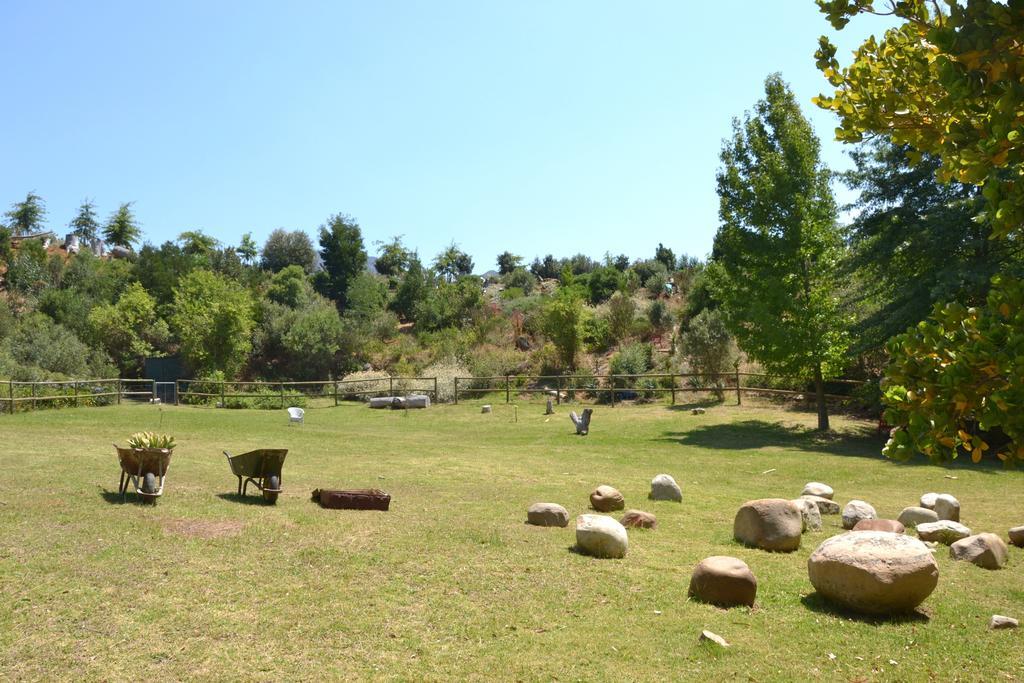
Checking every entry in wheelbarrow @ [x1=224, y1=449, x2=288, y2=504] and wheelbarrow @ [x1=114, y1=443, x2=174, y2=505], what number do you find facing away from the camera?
0

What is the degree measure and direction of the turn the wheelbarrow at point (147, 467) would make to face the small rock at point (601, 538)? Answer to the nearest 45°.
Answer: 0° — it already faces it

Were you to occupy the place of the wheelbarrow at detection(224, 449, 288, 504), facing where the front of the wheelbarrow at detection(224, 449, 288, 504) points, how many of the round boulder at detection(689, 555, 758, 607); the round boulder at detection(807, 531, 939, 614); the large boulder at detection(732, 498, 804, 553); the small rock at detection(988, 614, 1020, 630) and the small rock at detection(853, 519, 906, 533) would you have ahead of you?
5

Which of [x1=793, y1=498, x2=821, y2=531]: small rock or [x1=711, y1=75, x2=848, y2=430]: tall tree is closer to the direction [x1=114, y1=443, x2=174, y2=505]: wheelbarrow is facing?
the small rock

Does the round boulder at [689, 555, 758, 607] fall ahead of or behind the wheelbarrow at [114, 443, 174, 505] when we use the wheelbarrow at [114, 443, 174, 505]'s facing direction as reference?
ahead

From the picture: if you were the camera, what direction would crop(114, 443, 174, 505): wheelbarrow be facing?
facing the viewer and to the right of the viewer

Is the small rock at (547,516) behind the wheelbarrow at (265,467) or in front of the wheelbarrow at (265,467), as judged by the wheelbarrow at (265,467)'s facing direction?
in front

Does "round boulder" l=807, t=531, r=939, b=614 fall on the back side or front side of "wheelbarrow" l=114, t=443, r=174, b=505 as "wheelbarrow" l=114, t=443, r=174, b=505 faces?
on the front side

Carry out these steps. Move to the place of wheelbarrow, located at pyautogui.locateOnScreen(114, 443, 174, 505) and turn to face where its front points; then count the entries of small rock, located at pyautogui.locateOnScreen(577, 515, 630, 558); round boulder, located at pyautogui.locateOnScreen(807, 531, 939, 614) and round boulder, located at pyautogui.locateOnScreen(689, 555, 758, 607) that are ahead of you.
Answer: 3

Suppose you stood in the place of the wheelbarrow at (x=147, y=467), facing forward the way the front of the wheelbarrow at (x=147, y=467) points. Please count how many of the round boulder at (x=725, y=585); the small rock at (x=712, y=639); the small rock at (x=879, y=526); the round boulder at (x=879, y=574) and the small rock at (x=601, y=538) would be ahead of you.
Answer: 5

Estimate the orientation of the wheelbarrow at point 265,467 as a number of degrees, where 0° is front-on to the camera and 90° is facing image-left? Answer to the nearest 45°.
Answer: approximately 315°

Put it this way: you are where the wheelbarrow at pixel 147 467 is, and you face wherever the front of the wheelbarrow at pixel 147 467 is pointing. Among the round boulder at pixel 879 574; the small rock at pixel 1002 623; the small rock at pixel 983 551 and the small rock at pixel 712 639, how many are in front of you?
4
